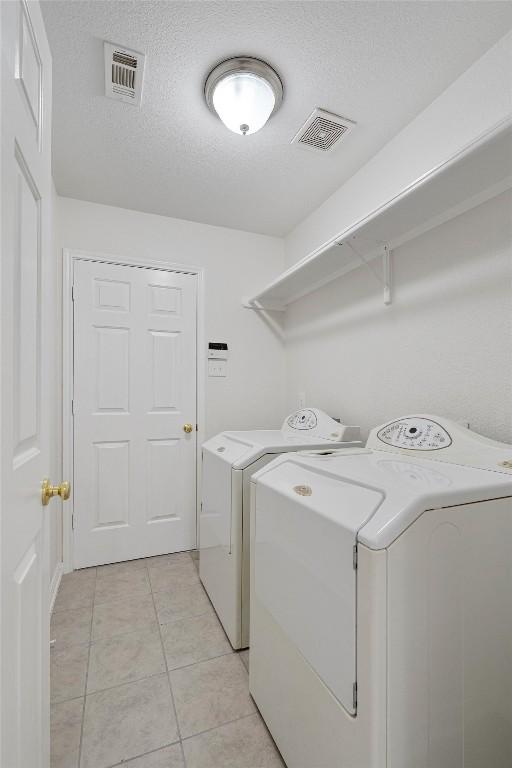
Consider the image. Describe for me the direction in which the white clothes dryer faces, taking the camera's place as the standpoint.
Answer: facing the viewer and to the left of the viewer

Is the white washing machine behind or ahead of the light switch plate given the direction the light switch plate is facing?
ahead

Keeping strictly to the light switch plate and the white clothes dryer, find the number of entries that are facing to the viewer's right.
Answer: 0

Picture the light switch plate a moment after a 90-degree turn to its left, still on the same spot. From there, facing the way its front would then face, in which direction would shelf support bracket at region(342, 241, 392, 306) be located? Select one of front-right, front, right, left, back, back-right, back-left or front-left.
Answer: front-right

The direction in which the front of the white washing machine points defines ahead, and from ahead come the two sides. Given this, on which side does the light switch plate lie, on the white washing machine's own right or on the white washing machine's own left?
on the white washing machine's own right

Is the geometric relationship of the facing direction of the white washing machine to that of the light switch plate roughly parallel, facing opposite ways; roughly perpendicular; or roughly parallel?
roughly perpendicular

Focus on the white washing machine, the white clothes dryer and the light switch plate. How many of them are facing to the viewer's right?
0

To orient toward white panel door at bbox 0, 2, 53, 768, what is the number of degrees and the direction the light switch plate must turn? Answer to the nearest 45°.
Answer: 0° — it already faces it

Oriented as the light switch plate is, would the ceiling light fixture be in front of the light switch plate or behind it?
in front
